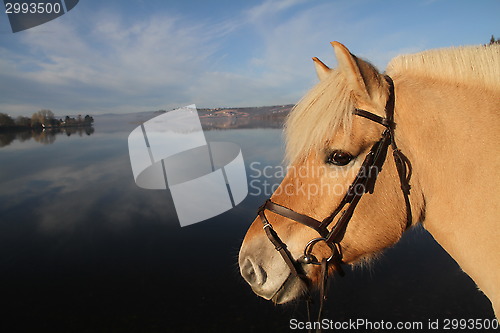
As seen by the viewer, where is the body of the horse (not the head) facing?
to the viewer's left
